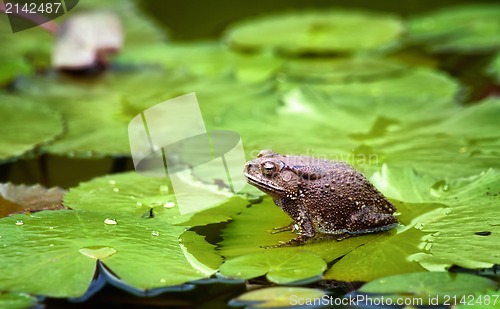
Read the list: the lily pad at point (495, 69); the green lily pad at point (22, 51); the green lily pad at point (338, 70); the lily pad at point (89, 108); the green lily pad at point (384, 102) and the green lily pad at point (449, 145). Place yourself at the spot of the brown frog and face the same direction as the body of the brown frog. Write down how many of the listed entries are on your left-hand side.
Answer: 0

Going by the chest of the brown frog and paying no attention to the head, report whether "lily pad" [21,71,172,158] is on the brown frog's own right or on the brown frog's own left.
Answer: on the brown frog's own right

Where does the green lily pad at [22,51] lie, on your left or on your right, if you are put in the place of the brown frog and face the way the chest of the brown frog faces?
on your right

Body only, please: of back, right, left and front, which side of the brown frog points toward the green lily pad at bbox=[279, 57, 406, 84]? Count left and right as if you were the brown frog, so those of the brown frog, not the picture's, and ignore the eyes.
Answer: right

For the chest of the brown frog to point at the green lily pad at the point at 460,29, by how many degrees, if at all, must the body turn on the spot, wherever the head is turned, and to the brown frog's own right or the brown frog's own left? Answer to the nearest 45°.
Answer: approximately 90° to the brown frog's own right

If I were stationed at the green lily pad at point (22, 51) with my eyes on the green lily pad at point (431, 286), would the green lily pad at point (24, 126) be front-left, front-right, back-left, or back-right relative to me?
front-right

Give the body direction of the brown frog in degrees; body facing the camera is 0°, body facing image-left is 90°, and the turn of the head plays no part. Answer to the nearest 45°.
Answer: approximately 90°

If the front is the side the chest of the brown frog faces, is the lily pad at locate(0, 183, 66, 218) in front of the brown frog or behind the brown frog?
in front

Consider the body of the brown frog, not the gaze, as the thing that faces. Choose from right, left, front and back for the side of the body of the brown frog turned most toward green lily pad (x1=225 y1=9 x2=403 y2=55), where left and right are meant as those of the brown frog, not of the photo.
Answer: right

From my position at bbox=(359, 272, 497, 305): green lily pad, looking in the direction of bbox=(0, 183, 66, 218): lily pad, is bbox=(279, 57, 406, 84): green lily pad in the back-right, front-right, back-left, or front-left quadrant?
front-right

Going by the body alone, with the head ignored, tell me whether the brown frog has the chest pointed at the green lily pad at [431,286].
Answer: no

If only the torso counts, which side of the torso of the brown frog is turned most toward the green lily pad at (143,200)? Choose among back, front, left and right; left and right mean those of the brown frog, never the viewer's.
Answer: front

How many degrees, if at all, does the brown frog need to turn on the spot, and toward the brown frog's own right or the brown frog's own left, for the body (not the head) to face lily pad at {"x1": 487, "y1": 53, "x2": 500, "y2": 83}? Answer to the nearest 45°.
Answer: approximately 135° to the brown frog's own right

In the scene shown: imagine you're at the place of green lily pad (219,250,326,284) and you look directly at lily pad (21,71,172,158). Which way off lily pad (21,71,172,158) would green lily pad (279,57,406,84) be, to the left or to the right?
right
